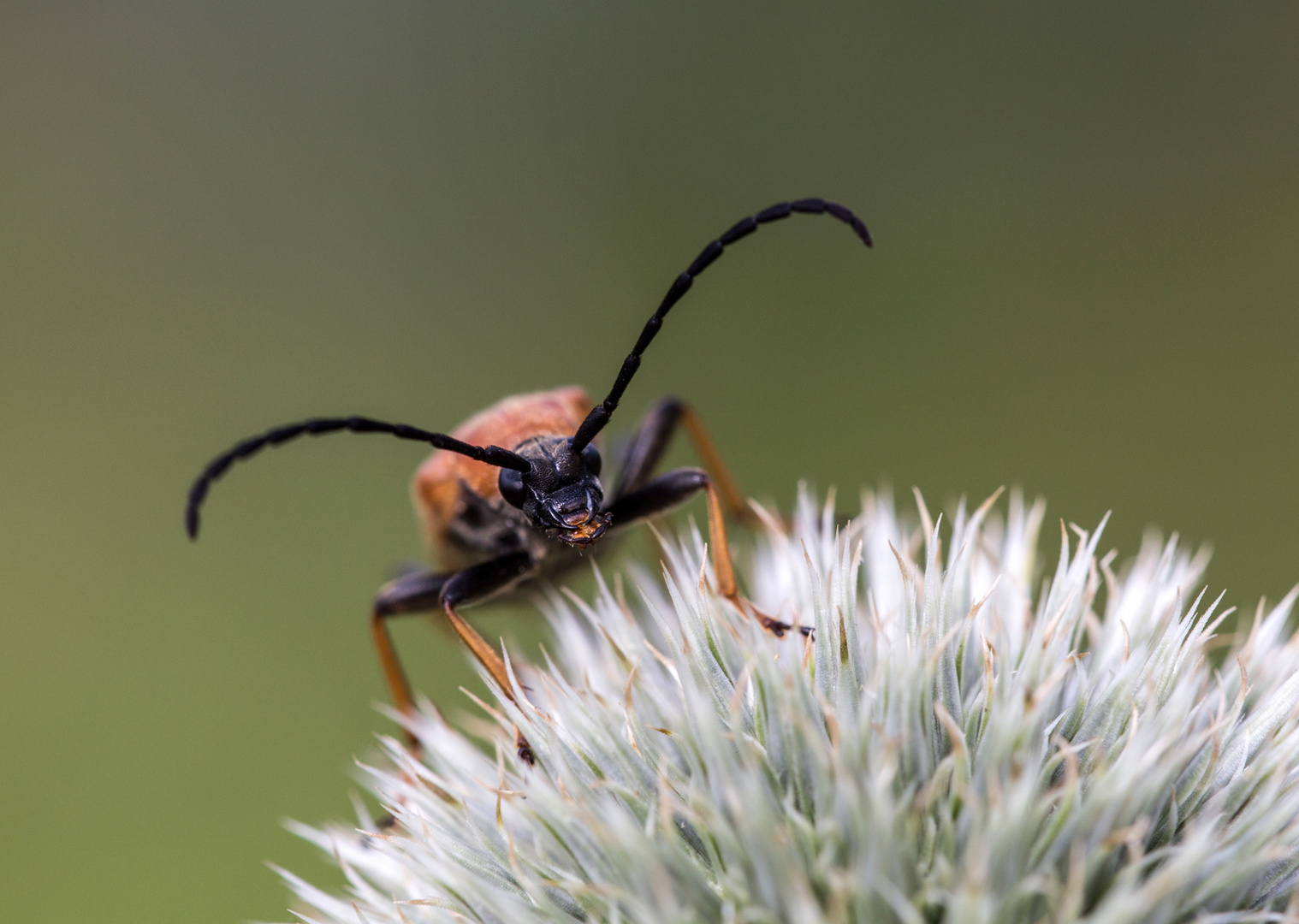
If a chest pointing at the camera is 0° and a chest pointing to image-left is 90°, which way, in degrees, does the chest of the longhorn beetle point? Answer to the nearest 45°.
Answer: approximately 0°
